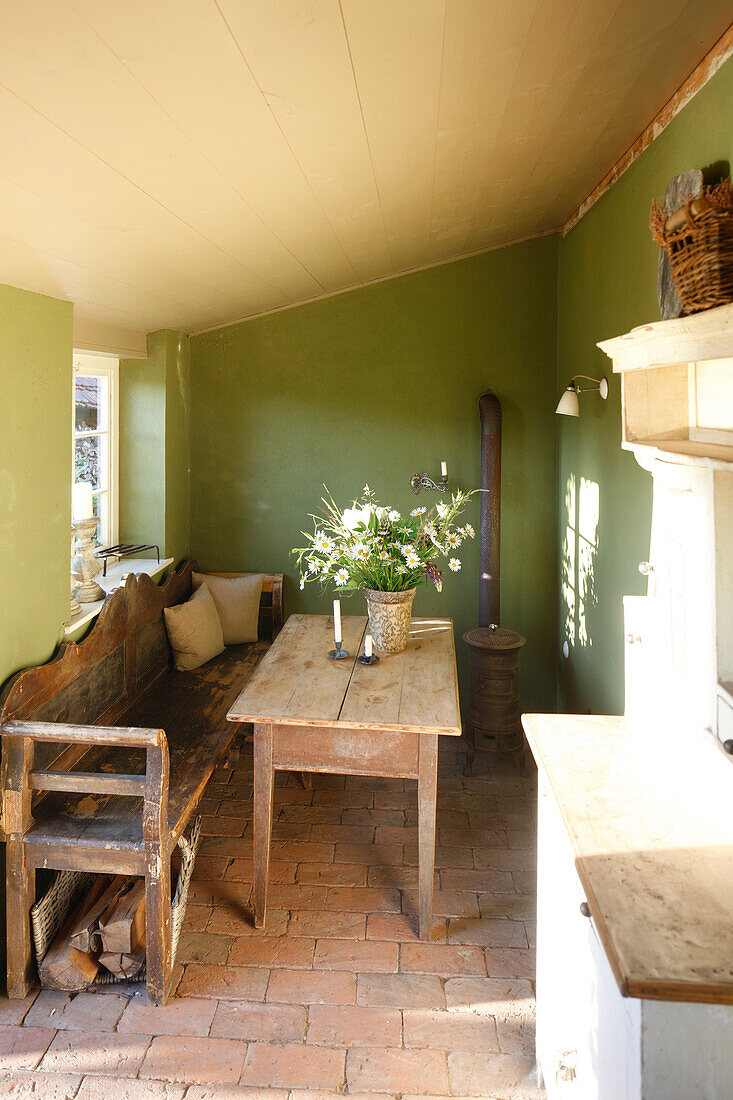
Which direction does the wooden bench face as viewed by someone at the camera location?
facing to the right of the viewer

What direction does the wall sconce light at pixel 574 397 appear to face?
to the viewer's left

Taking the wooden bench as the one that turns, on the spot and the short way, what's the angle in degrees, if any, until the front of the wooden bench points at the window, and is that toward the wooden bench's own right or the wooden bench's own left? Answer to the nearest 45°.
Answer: approximately 90° to the wooden bench's own left

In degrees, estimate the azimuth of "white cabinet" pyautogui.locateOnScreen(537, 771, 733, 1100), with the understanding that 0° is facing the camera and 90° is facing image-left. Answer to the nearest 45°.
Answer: approximately 90°
